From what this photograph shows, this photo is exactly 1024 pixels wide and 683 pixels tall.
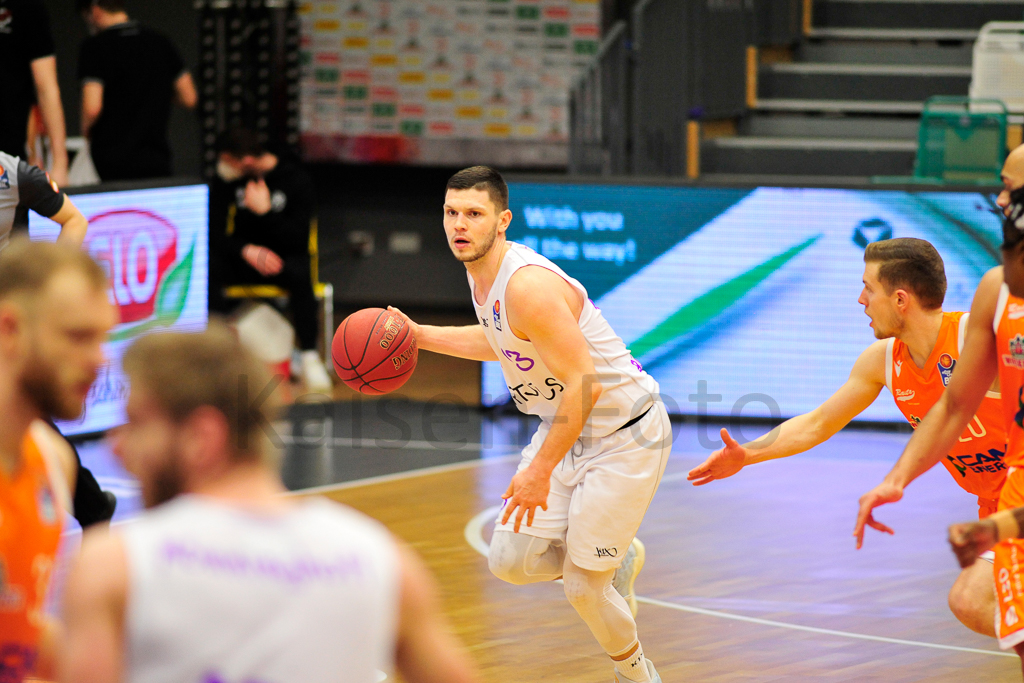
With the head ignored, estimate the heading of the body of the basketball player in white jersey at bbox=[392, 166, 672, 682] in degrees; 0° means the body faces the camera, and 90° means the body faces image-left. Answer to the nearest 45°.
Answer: approximately 45°

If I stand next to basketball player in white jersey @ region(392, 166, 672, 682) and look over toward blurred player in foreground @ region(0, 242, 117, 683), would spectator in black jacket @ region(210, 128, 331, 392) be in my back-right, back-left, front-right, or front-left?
back-right

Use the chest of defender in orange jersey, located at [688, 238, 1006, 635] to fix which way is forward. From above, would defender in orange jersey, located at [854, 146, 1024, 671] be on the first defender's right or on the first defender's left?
on the first defender's left
